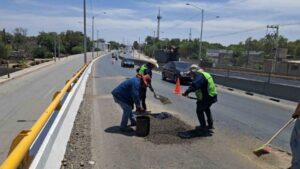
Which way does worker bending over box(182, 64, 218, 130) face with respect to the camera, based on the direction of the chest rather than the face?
to the viewer's left

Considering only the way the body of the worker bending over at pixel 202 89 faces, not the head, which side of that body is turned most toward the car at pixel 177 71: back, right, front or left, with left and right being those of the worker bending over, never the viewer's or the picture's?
right

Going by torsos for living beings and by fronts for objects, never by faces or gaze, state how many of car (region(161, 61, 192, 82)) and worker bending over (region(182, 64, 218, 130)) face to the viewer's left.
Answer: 1
